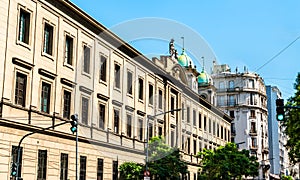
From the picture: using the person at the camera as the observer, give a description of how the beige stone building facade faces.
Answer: facing the viewer and to the right of the viewer

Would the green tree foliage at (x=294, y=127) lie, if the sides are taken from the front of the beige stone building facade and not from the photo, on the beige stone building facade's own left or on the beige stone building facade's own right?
on the beige stone building facade's own left
